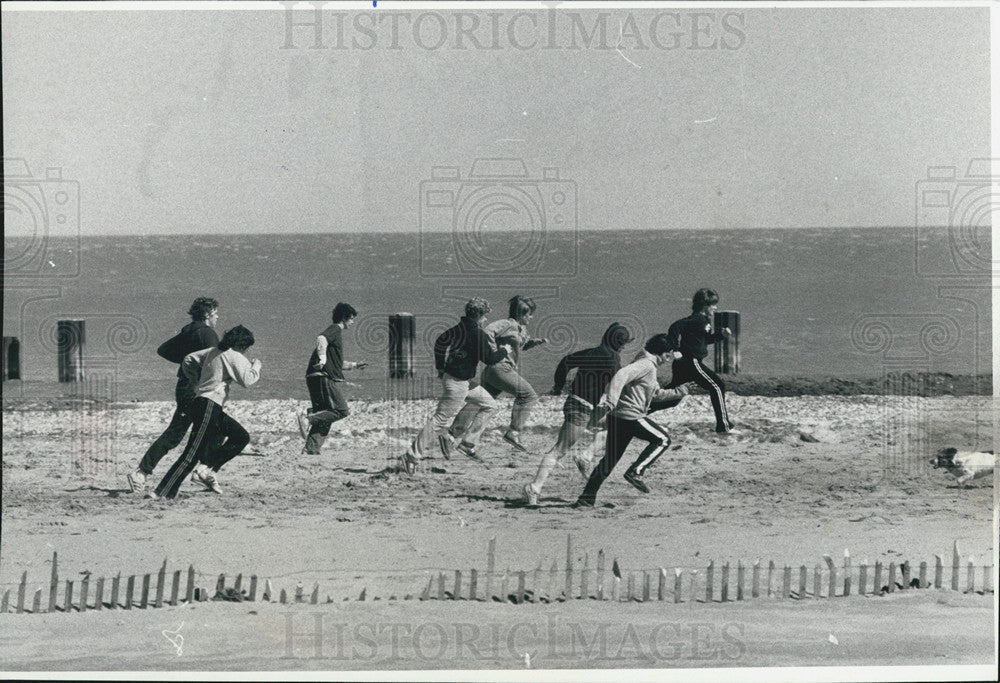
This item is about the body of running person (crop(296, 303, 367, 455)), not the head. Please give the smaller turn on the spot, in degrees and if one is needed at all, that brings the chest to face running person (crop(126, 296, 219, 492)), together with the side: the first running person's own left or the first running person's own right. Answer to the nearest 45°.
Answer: approximately 180°

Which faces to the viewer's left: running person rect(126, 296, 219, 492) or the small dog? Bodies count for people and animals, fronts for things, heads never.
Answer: the small dog

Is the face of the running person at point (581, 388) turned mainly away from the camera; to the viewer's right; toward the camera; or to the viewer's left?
to the viewer's right

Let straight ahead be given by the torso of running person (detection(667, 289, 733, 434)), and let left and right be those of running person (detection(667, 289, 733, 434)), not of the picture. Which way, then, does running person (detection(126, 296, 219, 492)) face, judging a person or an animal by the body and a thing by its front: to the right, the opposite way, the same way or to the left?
the same way

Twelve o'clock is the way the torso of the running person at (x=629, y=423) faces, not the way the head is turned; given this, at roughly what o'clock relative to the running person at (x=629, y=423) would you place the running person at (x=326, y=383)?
the running person at (x=326, y=383) is roughly at 6 o'clock from the running person at (x=629, y=423).

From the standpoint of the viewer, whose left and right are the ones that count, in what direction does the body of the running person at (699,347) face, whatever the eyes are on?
facing to the right of the viewer

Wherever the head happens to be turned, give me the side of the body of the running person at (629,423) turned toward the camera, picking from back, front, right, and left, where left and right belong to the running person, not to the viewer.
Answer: right

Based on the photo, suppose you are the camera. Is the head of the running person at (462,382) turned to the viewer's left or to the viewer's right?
to the viewer's right

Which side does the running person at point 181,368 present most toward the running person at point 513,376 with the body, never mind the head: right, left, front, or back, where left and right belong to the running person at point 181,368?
front

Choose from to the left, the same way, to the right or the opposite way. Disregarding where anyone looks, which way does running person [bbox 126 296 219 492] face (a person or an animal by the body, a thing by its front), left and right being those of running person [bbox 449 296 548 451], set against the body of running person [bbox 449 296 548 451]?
the same way

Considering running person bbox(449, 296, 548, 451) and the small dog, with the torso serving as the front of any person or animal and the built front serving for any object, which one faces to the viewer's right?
the running person

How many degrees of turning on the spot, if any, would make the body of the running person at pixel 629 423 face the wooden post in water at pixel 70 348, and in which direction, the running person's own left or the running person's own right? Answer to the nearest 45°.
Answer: approximately 180°

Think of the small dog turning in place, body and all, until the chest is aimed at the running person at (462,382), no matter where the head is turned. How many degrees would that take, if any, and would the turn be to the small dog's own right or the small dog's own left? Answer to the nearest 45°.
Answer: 0° — it already faces them

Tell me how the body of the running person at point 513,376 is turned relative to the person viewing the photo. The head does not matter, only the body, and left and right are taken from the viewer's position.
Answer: facing to the right of the viewer

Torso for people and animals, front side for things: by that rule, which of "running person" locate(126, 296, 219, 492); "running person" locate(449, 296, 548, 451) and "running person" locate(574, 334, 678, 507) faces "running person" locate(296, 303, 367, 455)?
"running person" locate(126, 296, 219, 492)

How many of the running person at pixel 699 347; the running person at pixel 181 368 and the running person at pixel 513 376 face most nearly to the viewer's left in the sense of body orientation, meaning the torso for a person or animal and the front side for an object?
0

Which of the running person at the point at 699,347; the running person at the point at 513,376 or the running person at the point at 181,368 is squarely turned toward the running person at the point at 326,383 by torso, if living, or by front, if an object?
the running person at the point at 181,368

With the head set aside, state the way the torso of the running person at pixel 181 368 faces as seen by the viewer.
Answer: to the viewer's right

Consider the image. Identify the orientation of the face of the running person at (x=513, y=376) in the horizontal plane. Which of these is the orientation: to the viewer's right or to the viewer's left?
to the viewer's right

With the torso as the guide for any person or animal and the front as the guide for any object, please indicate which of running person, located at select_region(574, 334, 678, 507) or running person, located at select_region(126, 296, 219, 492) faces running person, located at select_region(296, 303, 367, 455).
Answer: running person, located at select_region(126, 296, 219, 492)

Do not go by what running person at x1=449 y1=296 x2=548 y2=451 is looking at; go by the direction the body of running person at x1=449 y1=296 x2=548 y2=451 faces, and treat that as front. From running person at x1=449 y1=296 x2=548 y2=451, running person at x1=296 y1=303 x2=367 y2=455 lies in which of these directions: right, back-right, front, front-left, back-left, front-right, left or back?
back
